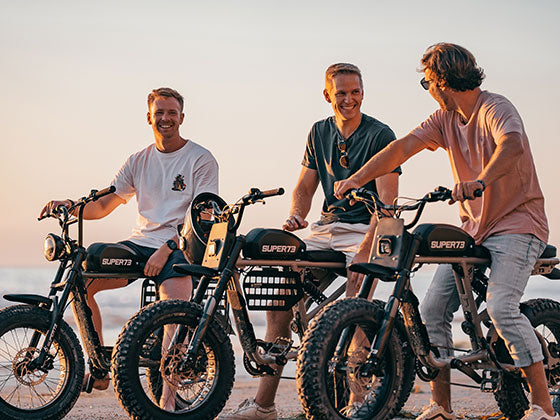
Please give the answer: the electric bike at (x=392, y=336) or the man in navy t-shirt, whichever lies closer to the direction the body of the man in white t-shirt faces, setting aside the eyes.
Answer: the electric bike

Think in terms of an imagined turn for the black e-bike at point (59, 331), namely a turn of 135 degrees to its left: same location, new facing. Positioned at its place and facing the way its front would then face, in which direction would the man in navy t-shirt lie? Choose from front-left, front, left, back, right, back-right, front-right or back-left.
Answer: front

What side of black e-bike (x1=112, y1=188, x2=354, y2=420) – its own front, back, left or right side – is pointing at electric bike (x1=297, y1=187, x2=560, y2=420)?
left

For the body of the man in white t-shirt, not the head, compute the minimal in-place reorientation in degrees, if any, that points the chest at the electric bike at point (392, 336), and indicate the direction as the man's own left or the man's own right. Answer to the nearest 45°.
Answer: approximately 45° to the man's own left

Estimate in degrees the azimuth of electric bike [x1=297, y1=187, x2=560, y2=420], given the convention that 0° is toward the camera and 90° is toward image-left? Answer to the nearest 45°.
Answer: approximately 45°

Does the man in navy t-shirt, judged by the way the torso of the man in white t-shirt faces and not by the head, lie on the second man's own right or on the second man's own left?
on the second man's own left

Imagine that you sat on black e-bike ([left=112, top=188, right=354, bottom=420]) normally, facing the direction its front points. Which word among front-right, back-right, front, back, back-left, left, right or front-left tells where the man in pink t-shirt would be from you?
back-left

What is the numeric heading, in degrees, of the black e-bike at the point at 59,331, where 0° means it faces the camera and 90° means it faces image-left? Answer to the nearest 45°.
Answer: approximately 45°

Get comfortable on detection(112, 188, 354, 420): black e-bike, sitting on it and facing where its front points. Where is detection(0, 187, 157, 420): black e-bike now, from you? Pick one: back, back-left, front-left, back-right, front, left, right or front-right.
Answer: right

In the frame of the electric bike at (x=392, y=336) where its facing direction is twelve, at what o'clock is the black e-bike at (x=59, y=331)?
The black e-bike is roughly at 2 o'clock from the electric bike.
